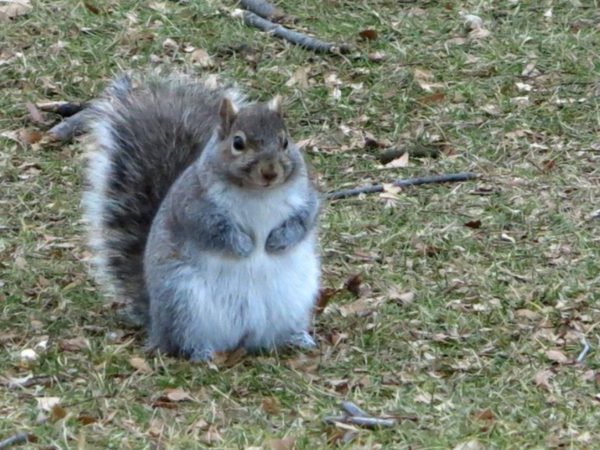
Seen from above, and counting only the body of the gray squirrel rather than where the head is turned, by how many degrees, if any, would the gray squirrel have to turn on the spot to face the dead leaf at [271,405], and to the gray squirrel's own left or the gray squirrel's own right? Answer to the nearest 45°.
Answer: approximately 45° to the gray squirrel's own right

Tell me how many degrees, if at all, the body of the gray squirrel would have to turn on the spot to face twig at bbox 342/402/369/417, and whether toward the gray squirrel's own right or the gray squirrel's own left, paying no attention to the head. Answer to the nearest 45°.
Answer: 0° — it already faces it

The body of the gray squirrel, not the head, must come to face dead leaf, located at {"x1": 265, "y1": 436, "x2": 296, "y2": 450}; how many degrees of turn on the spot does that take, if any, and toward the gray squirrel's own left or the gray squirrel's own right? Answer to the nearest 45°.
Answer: approximately 45° to the gray squirrel's own right

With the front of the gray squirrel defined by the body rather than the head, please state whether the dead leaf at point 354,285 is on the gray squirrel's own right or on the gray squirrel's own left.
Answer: on the gray squirrel's own left

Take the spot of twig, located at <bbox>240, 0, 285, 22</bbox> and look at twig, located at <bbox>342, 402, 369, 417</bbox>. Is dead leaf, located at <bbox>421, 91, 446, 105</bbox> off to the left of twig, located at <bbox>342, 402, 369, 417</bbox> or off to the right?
left

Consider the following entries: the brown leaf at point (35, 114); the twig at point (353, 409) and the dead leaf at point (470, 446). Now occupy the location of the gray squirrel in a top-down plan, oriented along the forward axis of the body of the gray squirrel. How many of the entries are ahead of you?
2

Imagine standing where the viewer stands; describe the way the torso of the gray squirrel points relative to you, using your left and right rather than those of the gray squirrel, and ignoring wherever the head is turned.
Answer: facing the viewer and to the right of the viewer

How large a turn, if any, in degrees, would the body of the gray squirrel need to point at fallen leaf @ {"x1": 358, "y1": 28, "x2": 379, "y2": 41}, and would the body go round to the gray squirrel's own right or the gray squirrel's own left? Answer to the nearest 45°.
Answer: approximately 135° to the gray squirrel's own left

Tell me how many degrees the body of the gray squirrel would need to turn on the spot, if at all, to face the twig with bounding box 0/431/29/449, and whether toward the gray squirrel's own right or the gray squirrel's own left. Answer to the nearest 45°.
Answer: approximately 90° to the gray squirrel's own right

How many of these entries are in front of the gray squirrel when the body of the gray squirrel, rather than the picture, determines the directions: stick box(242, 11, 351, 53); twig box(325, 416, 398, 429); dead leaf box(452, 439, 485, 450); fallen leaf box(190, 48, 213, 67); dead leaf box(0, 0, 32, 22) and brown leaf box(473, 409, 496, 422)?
3

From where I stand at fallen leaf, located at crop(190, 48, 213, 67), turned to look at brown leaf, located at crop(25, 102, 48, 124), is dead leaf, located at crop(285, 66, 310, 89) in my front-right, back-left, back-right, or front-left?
back-left

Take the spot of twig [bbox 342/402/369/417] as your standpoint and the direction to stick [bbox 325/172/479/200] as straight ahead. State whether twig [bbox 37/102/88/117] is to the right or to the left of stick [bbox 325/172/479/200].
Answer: left

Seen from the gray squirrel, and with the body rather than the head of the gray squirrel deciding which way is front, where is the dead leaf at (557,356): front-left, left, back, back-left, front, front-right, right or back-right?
front-left

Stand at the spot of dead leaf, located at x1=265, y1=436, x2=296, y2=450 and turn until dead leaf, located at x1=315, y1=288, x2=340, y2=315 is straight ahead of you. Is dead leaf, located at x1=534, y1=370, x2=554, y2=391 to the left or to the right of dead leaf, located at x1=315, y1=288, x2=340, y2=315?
right

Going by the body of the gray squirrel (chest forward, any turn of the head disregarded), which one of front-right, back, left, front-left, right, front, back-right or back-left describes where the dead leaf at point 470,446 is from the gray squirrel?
front
